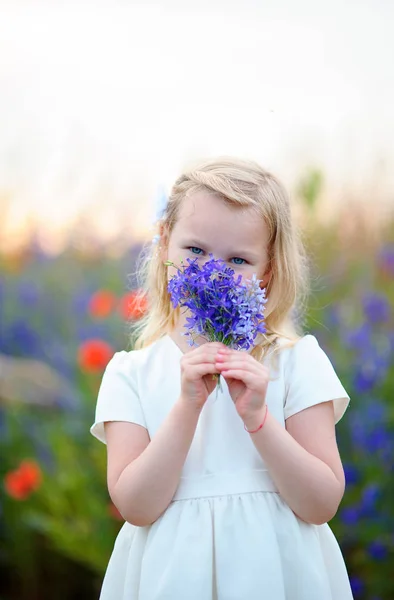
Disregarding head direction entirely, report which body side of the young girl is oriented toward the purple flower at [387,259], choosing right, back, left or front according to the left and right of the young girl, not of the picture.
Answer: back

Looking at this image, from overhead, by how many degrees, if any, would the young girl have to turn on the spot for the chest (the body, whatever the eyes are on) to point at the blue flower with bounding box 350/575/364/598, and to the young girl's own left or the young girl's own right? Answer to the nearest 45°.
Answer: approximately 135° to the young girl's own left

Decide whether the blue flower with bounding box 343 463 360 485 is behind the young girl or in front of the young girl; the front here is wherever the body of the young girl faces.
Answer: behind

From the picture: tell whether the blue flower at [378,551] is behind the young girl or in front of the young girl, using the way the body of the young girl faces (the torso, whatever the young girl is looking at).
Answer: behind

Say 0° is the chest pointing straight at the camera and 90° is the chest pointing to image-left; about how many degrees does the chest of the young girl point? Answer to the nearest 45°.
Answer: approximately 0°
